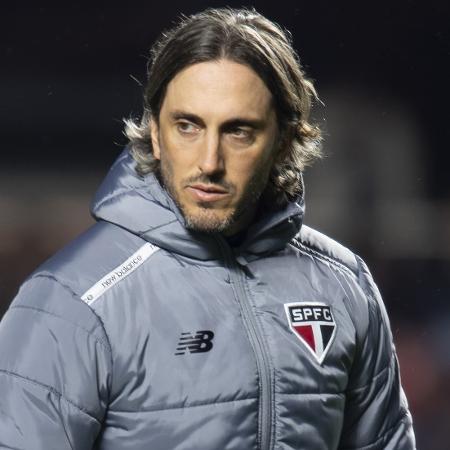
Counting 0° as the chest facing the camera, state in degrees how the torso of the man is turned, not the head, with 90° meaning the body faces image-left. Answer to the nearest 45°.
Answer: approximately 315°
